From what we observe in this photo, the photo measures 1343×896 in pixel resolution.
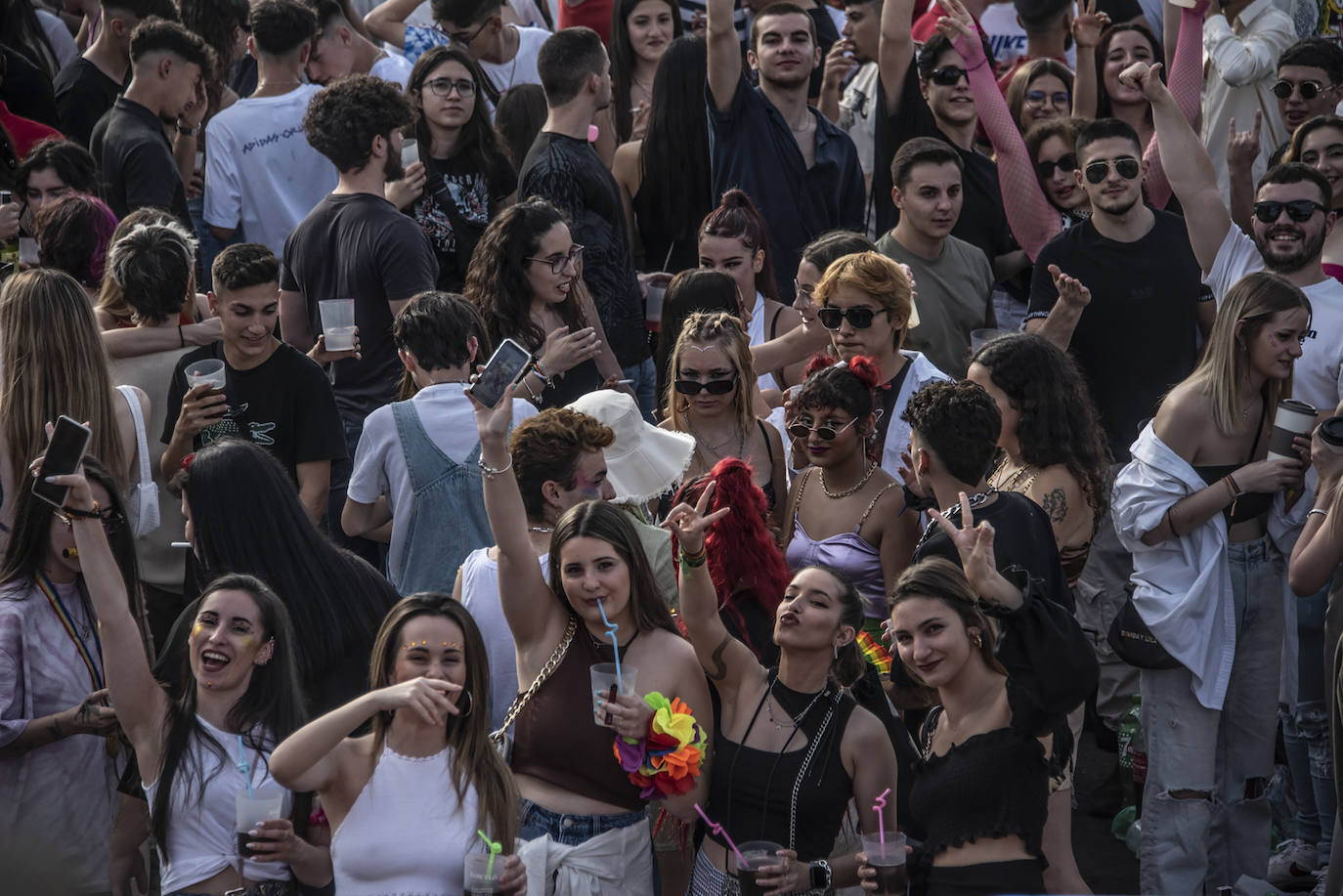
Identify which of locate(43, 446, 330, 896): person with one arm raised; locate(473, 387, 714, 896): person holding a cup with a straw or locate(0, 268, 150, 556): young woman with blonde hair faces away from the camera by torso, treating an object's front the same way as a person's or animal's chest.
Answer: the young woman with blonde hair

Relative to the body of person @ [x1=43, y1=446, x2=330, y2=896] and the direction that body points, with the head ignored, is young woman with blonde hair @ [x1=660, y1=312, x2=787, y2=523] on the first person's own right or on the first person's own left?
on the first person's own left

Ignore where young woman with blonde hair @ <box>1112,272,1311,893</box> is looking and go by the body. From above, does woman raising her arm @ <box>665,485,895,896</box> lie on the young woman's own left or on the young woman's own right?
on the young woman's own right

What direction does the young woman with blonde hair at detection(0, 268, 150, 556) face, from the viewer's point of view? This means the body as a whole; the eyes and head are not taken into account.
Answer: away from the camera

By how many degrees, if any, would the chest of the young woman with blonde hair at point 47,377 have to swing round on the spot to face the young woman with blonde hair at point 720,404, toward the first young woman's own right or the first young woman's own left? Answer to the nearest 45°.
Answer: approximately 90° to the first young woman's own right

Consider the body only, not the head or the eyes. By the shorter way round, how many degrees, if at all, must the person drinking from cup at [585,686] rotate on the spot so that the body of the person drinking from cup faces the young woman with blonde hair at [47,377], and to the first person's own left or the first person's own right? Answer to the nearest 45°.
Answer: approximately 135° to the first person's own right

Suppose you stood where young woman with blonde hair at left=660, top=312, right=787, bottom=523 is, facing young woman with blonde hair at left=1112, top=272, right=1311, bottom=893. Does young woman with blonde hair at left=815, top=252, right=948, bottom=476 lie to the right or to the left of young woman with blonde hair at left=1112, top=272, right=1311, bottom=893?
left

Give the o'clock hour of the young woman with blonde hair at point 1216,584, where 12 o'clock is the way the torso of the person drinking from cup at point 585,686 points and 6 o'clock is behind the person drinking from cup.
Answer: The young woman with blonde hair is roughly at 8 o'clock from the person drinking from cup.

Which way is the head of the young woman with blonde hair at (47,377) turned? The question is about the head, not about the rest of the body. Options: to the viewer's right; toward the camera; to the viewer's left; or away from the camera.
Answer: away from the camera

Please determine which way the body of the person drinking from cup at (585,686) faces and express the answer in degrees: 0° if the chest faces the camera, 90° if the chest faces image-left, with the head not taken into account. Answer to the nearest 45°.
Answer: approximately 0°

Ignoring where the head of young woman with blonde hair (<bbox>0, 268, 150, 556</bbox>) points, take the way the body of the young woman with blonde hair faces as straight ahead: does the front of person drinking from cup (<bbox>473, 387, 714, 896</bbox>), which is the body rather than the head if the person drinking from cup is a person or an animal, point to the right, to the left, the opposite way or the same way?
the opposite way

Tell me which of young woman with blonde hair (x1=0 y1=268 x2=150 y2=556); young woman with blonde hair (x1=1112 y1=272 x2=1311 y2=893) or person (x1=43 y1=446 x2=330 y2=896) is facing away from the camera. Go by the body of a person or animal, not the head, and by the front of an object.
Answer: young woman with blonde hair (x1=0 y1=268 x2=150 y2=556)
